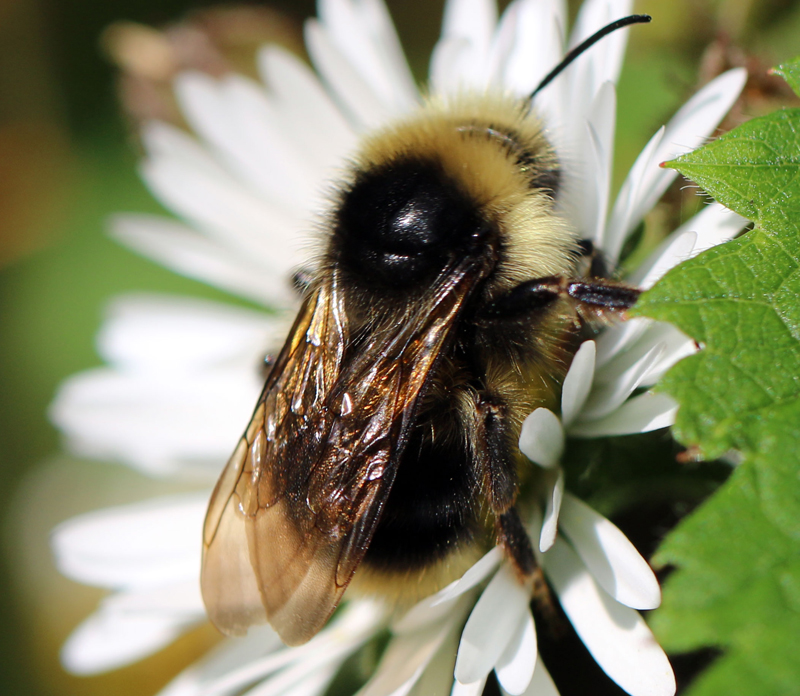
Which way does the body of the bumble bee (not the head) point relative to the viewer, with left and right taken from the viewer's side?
facing away from the viewer and to the right of the viewer
